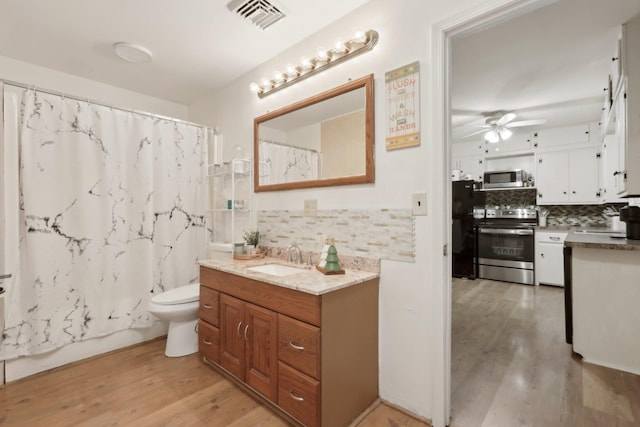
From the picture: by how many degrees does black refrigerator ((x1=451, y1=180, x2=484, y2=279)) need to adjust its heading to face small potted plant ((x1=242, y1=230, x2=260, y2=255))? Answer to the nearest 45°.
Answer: approximately 45° to its right

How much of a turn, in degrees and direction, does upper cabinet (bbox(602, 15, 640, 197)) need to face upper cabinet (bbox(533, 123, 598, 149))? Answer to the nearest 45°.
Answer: approximately 90° to its right

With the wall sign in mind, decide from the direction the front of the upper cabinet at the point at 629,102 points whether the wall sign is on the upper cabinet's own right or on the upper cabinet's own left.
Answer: on the upper cabinet's own left

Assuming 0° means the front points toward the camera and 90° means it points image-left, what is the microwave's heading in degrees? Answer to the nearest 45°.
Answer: approximately 0°

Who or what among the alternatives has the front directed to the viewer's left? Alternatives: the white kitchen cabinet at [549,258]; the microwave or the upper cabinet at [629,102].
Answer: the upper cabinet

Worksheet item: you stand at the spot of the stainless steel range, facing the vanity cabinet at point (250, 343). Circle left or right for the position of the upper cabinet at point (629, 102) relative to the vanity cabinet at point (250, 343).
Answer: left

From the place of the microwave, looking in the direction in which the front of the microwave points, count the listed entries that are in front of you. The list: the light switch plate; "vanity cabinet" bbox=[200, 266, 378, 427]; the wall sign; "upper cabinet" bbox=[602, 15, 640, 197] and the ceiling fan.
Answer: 5

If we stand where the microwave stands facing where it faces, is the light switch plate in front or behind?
in front

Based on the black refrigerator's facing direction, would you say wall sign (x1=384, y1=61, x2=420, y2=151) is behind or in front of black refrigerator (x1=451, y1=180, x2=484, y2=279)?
in front

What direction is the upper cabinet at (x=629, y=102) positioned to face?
to the viewer's left

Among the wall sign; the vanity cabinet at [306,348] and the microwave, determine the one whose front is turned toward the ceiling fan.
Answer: the microwave

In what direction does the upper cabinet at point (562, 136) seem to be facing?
toward the camera

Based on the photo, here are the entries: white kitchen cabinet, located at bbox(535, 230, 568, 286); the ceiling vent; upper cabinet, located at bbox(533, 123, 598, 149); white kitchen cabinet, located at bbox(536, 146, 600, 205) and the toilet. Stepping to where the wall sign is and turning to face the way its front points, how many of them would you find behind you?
3

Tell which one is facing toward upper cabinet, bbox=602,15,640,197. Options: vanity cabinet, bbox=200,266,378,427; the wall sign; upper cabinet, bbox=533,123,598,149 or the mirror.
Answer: upper cabinet, bbox=533,123,598,149
